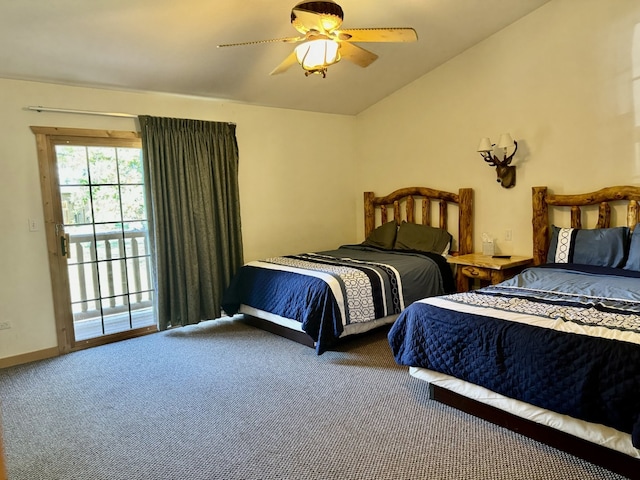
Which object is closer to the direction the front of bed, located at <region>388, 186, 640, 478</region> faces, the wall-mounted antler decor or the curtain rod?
the curtain rod

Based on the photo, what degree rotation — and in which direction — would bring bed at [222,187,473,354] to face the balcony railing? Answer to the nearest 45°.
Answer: approximately 45° to its right

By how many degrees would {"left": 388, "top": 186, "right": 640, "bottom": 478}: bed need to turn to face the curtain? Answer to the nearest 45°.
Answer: approximately 45° to its right

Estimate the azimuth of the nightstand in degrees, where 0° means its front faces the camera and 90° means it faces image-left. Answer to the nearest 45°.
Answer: approximately 45°

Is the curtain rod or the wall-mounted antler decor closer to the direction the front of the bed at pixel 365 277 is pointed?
the curtain rod

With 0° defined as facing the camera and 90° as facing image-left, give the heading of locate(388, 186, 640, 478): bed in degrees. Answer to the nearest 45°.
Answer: approximately 45°

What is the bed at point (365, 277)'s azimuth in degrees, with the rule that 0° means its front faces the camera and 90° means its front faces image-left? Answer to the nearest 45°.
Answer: approximately 45°
